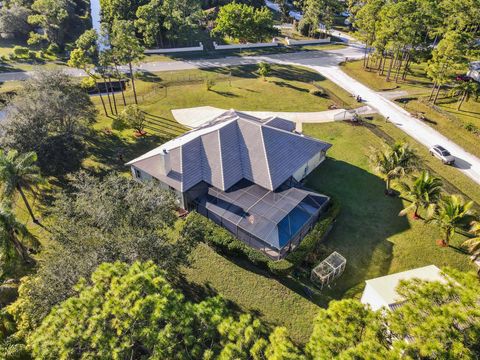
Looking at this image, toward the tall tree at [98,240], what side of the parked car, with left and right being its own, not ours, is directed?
right

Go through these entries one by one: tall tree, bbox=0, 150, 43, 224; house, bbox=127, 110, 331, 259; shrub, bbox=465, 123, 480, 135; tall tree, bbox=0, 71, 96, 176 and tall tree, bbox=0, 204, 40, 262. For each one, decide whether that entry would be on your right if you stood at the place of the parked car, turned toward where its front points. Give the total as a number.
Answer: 4

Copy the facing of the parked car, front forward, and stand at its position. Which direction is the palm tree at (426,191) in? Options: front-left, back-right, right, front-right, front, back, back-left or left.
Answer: front-right

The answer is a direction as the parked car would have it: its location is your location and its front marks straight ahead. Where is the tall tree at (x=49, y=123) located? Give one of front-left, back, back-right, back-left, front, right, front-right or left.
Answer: right

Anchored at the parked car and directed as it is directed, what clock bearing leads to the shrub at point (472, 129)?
The shrub is roughly at 8 o'clock from the parked car.

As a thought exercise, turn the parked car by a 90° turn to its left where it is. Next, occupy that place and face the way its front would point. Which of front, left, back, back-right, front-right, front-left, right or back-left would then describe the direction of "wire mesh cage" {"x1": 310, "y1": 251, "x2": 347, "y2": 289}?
back-right

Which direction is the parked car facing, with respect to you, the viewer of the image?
facing the viewer and to the right of the viewer

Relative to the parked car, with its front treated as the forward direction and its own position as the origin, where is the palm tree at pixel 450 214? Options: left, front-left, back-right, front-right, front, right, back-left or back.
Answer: front-right

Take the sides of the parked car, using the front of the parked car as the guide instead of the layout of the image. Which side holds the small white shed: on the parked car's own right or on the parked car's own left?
on the parked car's own right
